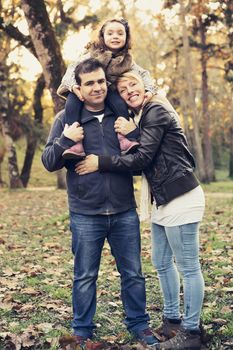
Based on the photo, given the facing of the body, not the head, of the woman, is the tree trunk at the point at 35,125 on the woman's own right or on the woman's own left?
on the woman's own right

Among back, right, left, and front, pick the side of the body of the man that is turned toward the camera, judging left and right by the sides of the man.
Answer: front

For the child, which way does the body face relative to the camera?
toward the camera

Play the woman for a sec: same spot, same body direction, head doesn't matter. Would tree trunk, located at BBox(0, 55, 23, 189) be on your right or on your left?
on your right
